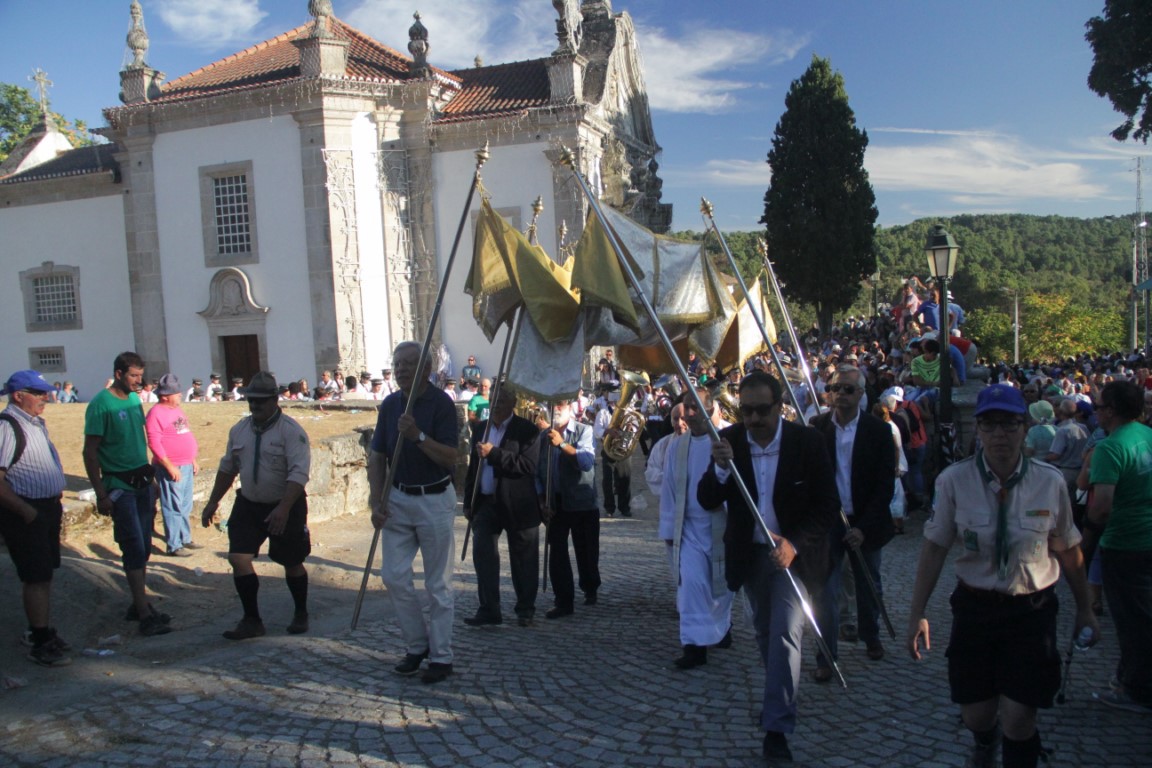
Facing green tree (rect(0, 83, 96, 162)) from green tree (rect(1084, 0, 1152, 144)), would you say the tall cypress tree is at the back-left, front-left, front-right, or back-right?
front-right

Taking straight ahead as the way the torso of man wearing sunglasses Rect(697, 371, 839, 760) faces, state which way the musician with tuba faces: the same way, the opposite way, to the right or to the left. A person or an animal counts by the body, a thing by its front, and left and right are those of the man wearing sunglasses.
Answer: the same way

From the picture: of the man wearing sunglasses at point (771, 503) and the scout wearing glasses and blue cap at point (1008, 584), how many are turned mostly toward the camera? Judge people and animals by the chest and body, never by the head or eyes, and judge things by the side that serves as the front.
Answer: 2

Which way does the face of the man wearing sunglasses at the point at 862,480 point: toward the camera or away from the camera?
toward the camera

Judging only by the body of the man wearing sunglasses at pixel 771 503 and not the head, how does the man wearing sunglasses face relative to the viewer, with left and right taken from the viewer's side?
facing the viewer

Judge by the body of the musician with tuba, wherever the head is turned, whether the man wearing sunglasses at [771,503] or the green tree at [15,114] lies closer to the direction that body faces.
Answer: the man wearing sunglasses

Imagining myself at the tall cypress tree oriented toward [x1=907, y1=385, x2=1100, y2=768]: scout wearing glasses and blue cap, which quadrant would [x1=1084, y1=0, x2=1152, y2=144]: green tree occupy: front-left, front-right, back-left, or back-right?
front-left

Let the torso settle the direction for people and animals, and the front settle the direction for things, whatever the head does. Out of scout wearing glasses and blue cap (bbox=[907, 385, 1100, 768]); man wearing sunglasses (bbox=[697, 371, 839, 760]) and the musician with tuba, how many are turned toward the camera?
3

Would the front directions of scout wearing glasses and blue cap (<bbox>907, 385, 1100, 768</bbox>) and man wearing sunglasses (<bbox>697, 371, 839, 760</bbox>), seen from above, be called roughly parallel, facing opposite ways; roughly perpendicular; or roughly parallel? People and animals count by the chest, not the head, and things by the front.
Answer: roughly parallel

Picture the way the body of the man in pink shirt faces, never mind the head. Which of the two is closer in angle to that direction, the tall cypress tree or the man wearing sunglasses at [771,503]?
the man wearing sunglasses

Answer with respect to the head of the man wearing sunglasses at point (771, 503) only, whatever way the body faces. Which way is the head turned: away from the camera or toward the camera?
toward the camera

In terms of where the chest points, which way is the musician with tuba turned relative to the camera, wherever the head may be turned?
toward the camera

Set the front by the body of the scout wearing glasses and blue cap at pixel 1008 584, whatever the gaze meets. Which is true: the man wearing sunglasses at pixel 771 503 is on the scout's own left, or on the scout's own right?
on the scout's own right

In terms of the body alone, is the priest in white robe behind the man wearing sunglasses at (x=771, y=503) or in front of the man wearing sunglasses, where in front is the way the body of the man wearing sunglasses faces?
behind
